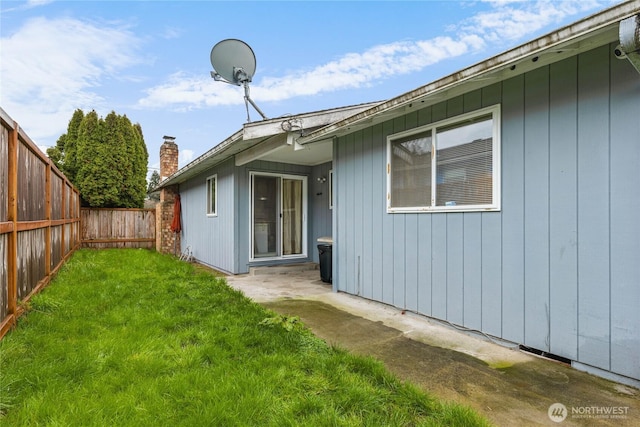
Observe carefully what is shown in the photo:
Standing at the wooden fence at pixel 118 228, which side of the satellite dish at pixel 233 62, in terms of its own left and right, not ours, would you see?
front

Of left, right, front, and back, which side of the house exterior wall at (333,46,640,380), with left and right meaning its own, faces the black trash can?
right

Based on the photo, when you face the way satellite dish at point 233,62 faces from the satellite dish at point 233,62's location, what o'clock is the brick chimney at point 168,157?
The brick chimney is roughly at 1 o'clock from the satellite dish.

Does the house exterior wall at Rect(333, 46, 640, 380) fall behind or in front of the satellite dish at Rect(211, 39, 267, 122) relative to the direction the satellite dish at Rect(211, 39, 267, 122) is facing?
behind

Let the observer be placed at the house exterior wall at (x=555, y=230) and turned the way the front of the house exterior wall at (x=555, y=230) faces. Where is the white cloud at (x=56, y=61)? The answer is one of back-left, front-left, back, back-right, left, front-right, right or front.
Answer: front-right

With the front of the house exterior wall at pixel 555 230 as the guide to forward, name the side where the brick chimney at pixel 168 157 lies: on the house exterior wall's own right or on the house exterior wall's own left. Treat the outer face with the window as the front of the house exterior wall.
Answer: on the house exterior wall's own right

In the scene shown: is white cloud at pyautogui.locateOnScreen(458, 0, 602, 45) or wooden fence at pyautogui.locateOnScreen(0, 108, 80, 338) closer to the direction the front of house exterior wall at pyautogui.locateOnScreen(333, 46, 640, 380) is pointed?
the wooden fence

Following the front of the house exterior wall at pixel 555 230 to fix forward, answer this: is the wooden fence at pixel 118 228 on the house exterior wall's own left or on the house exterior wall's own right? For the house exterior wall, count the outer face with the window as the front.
on the house exterior wall's own right

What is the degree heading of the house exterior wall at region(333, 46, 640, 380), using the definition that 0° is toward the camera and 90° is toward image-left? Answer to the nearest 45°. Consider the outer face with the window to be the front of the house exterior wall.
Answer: approximately 45°

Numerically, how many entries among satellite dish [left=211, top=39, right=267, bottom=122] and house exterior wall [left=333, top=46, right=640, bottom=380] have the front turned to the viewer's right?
0

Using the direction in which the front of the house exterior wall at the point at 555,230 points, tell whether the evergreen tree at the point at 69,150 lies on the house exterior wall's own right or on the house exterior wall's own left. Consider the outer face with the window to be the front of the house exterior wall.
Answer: on the house exterior wall's own right

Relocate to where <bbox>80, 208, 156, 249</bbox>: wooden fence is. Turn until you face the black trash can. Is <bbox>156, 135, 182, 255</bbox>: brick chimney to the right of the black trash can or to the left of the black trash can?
left

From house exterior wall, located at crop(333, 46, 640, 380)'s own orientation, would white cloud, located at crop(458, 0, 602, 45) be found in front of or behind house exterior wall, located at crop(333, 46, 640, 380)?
behind
